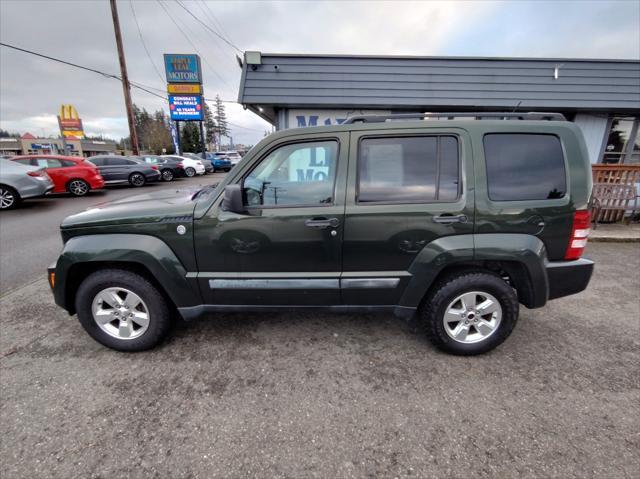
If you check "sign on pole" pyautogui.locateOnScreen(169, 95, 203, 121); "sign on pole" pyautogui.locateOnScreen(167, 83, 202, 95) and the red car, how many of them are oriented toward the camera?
2

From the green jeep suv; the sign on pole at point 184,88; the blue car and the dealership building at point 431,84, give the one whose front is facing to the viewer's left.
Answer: the green jeep suv

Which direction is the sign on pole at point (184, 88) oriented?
toward the camera

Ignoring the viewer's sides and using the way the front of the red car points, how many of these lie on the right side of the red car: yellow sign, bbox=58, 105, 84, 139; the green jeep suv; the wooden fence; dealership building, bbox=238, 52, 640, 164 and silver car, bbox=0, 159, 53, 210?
1

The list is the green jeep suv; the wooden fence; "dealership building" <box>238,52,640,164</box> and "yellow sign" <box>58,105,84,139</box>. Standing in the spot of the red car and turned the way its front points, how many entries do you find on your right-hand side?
1

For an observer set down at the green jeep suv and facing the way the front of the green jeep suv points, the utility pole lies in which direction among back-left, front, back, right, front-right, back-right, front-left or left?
front-right

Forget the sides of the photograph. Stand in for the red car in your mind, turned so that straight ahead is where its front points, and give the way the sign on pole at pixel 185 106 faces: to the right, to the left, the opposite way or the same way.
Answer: to the left

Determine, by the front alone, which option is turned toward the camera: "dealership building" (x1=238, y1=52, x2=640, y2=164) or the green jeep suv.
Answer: the dealership building

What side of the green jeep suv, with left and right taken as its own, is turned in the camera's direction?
left

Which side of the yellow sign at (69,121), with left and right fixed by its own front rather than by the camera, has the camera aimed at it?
front

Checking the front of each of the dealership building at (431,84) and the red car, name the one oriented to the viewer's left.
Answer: the red car

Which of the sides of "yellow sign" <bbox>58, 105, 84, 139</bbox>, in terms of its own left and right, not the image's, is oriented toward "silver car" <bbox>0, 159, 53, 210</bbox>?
front

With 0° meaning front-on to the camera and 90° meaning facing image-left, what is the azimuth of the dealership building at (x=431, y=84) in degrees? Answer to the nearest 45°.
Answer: approximately 0°

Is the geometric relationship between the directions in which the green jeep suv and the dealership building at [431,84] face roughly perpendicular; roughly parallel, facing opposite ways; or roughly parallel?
roughly perpendicular
